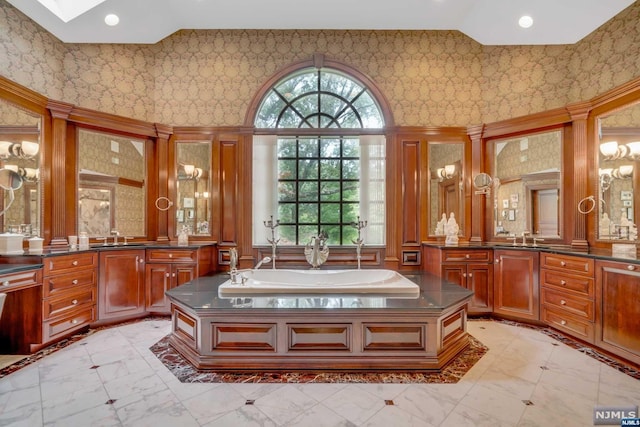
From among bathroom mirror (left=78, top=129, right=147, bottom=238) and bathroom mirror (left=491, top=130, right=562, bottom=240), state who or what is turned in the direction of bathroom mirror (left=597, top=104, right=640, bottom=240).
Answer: bathroom mirror (left=78, top=129, right=147, bottom=238)

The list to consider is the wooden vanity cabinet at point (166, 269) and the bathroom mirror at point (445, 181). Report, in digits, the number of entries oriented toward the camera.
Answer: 2

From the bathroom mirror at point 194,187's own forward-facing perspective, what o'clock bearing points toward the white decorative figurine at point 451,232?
The white decorative figurine is roughly at 10 o'clock from the bathroom mirror.

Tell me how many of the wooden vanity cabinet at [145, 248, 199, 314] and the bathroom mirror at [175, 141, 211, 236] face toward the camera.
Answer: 2

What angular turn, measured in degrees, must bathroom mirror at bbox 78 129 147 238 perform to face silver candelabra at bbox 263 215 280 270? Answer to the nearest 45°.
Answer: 0° — it already faces it

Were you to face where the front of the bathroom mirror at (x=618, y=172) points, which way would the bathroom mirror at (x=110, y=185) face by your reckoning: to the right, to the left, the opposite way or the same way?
the opposite way

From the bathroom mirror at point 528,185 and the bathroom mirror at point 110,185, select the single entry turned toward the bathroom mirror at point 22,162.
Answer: the bathroom mirror at point 528,185

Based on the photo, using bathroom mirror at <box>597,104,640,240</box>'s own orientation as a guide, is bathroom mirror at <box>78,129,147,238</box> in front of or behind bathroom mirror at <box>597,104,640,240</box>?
in front

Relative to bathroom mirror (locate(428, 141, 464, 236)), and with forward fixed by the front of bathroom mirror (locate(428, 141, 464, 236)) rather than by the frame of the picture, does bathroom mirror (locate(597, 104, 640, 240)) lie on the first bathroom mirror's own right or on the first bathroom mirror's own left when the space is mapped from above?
on the first bathroom mirror's own left

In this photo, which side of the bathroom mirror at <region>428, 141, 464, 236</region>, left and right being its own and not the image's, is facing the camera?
front

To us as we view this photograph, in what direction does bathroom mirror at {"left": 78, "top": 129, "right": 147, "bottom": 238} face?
facing the viewer and to the right of the viewer

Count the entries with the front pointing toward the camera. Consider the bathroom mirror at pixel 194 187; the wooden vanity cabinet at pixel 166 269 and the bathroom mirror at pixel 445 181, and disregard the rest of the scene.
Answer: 3

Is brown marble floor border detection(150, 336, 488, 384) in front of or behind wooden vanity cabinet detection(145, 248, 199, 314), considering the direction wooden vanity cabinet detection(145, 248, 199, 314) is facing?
in front

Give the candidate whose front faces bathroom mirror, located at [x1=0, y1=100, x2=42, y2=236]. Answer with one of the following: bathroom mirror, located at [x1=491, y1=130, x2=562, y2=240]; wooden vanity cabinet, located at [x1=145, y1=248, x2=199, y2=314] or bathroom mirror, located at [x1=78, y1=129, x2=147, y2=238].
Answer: bathroom mirror, located at [x1=491, y1=130, x2=562, y2=240]
